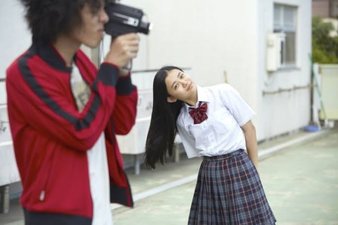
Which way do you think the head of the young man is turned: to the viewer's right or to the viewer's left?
to the viewer's right

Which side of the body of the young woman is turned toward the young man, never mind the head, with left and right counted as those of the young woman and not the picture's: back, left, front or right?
front

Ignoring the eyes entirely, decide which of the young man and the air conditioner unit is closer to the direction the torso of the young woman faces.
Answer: the young man

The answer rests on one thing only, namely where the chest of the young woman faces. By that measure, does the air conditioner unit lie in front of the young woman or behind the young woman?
behind

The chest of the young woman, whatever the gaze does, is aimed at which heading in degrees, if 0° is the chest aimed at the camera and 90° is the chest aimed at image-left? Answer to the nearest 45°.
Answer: approximately 0°
